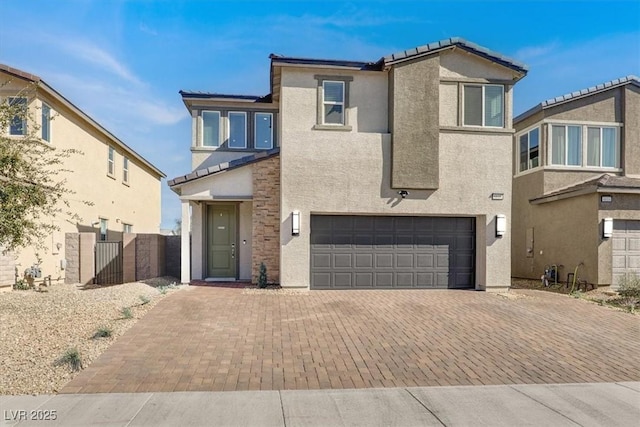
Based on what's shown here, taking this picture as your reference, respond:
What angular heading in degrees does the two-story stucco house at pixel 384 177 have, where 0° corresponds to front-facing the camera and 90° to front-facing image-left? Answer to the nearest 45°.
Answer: approximately 0°

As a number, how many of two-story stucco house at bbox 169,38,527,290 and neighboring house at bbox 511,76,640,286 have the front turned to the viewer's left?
0

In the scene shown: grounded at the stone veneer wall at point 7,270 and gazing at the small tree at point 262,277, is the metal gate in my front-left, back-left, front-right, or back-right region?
front-left

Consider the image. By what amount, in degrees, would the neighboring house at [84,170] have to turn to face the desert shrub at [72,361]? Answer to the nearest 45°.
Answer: approximately 45° to its left

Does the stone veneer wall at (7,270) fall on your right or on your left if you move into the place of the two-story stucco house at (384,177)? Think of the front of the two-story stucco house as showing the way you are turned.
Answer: on your right

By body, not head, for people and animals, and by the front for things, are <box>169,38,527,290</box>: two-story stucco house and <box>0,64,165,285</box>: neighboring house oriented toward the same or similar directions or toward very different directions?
same or similar directions

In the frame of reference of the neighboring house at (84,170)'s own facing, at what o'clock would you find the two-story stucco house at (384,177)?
The two-story stucco house is roughly at 9 o'clock from the neighboring house.

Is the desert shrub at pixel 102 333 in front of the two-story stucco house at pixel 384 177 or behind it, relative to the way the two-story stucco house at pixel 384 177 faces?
in front

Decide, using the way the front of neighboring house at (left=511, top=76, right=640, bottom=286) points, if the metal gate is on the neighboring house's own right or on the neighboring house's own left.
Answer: on the neighboring house's own right
